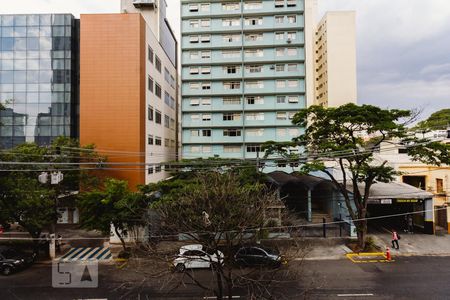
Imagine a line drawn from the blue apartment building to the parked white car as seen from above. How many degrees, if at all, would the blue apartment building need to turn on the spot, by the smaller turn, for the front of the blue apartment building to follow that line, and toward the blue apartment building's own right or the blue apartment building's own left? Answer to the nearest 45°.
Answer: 0° — it already faces it

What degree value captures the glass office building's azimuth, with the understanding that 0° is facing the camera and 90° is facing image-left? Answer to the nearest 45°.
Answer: approximately 0°

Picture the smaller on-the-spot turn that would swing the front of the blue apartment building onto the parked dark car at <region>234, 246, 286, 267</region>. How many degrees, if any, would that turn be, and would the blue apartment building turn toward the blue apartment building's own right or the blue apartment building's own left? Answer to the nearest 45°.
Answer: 0° — it already faces it

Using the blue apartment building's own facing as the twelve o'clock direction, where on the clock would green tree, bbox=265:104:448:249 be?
The green tree is roughly at 11 o'clock from the blue apartment building.

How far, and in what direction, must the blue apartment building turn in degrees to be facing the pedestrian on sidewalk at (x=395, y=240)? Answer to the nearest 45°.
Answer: approximately 45° to its left

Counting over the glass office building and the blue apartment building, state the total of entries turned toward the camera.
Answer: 2
